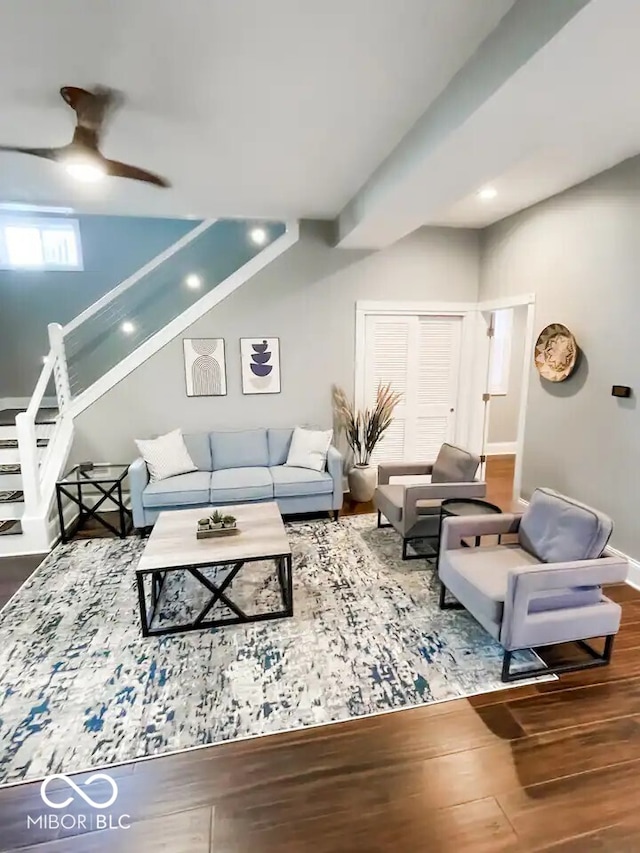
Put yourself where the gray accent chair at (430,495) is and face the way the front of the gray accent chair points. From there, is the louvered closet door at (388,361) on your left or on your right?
on your right

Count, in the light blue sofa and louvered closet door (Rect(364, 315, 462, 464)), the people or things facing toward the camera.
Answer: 2

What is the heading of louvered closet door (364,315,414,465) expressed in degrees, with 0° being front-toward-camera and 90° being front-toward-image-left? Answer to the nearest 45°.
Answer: approximately 0°

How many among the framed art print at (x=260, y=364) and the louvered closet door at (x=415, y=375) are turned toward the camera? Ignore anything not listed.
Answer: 2

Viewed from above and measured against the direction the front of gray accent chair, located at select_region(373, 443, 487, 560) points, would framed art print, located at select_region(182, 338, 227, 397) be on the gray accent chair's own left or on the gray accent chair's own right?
on the gray accent chair's own right

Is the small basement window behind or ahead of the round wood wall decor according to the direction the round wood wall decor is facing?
ahead

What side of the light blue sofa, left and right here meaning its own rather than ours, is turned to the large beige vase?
left

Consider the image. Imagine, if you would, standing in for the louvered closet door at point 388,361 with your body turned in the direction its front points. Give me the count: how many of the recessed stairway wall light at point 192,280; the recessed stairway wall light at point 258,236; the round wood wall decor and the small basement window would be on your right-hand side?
3

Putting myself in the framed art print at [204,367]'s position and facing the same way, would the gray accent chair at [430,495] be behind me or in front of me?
in front

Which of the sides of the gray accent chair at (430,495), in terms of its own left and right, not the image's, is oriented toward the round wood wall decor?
back

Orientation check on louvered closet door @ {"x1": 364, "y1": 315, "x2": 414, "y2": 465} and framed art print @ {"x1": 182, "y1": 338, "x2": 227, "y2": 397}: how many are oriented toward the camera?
2

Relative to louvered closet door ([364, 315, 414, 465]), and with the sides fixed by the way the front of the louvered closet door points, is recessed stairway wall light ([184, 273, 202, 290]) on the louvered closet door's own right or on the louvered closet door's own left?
on the louvered closet door's own right

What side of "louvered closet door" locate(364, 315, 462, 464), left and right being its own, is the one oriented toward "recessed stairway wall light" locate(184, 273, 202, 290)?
right

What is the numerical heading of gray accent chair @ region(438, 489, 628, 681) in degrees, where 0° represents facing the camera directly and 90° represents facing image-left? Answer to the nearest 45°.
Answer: approximately 45°
